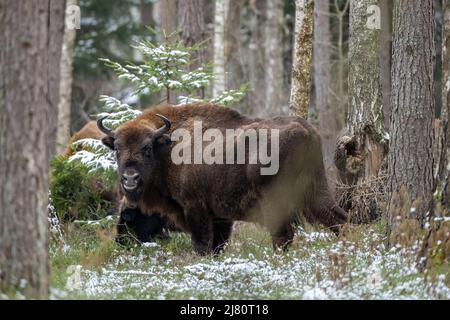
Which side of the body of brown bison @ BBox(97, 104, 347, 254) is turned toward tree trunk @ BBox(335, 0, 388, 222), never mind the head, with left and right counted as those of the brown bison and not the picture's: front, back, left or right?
back

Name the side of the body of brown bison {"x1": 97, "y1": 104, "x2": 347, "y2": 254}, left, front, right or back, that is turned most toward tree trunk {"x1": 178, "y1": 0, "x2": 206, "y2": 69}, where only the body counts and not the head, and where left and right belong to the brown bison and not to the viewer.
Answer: right

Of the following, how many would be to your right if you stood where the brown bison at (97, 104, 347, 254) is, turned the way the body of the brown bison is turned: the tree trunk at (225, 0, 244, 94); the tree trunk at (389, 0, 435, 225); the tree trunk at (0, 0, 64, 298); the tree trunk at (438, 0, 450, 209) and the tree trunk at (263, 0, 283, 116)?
2

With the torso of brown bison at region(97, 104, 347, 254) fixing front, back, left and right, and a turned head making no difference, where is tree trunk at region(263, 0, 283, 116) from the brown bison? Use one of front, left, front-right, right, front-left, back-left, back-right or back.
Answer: right

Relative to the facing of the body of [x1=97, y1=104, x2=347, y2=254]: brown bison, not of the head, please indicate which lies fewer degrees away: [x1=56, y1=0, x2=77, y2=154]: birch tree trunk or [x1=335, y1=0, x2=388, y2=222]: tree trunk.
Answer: the birch tree trunk

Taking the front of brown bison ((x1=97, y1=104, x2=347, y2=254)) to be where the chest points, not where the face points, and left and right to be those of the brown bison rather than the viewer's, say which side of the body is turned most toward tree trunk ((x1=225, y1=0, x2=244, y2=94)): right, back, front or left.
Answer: right

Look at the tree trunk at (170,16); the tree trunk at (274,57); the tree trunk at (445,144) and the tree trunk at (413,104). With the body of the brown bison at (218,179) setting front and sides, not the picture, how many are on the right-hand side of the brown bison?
2

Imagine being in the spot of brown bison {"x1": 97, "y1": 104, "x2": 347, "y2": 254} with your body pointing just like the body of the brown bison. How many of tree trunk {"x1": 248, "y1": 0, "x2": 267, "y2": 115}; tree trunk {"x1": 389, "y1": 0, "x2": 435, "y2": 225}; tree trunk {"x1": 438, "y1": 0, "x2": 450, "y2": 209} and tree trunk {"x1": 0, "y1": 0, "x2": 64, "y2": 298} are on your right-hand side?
1

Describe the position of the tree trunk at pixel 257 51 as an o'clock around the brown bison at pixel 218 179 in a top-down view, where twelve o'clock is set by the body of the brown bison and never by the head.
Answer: The tree trunk is roughly at 3 o'clock from the brown bison.

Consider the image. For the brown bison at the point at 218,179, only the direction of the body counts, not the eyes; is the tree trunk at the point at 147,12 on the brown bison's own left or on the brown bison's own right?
on the brown bison's own right

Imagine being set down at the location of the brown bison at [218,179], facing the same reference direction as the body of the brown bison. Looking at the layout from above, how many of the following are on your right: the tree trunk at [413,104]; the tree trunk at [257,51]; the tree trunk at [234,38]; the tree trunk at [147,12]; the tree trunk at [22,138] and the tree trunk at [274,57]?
4

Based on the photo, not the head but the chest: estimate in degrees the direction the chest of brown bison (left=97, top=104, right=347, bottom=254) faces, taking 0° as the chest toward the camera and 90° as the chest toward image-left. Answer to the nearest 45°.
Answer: approximately 90°

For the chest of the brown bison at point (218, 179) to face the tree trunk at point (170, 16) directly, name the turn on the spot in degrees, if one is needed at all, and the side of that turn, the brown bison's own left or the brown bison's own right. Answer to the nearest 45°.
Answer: approximately 90° to the brown bison's own right

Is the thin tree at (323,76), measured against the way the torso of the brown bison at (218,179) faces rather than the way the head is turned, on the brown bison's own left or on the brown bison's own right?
on the brown bison's own right

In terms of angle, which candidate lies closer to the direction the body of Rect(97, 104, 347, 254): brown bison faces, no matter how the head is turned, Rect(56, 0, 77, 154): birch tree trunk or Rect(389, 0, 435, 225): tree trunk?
the birch tree trunk
